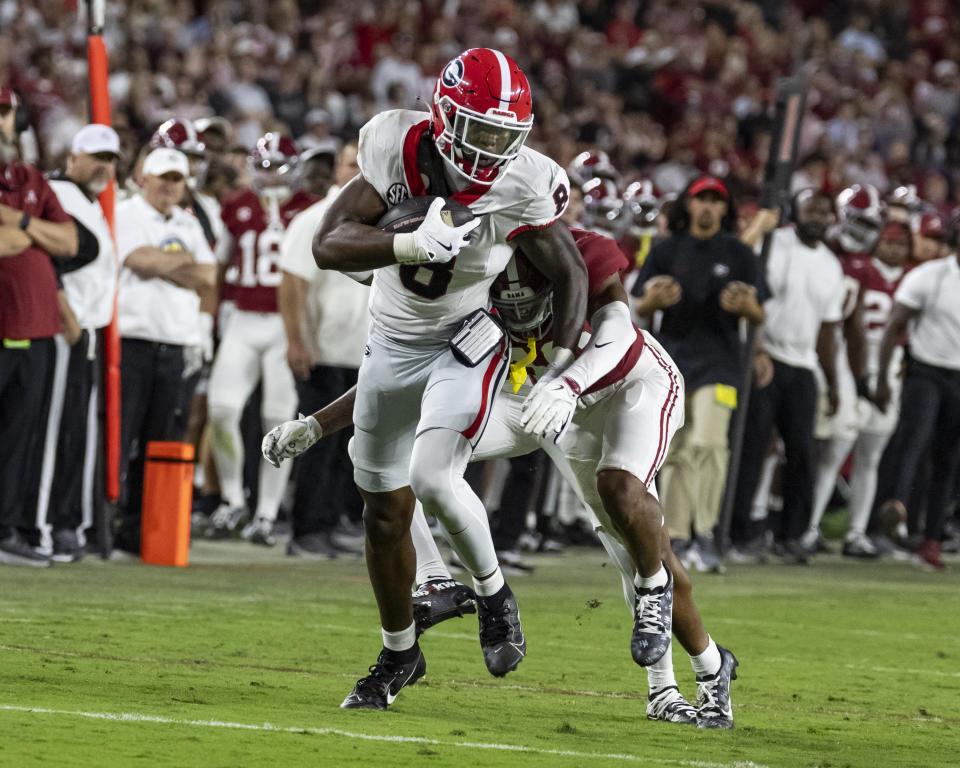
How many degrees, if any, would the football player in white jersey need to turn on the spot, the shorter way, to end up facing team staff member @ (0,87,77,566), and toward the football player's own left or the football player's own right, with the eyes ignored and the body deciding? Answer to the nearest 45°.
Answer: approximately 135° to the football player's own right

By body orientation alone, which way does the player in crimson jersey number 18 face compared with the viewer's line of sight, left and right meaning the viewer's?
facing the viewer

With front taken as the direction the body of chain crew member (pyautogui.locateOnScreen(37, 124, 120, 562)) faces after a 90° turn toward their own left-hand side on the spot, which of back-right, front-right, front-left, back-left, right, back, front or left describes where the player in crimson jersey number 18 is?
front

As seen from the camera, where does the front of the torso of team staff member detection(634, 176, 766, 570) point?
toward the camera

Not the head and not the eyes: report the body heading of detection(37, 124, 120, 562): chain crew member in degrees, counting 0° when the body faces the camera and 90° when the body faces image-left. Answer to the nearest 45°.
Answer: approximately 315°

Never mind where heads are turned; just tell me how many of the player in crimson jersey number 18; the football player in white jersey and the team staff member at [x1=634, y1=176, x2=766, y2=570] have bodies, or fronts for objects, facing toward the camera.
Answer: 3

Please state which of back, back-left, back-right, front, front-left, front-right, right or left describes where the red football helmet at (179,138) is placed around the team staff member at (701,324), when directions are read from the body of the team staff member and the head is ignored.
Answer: right

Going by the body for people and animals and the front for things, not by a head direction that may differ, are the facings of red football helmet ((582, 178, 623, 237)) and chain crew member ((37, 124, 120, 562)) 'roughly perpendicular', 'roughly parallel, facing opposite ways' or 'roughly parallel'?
roughly parallel

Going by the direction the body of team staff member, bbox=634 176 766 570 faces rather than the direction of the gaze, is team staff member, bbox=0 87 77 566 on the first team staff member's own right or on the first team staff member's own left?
on the first team staff member's own right

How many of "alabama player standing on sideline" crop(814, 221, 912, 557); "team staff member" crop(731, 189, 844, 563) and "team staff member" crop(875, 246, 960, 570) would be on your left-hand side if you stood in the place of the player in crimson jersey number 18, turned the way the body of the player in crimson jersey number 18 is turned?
3

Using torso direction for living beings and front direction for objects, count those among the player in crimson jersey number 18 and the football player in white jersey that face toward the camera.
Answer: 2
